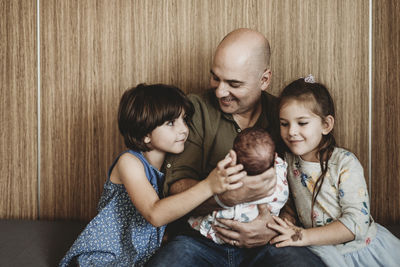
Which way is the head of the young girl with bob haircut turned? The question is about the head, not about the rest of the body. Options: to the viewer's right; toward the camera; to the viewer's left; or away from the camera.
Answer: to the viewer's right

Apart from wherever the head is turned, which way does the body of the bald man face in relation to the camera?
toward the camera

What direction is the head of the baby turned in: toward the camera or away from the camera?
away from the camera
